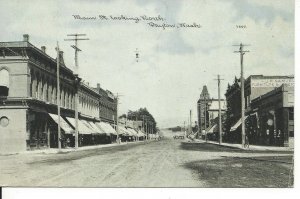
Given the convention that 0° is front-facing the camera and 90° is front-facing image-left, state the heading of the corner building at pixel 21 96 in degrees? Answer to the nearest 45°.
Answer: approximately 315°
